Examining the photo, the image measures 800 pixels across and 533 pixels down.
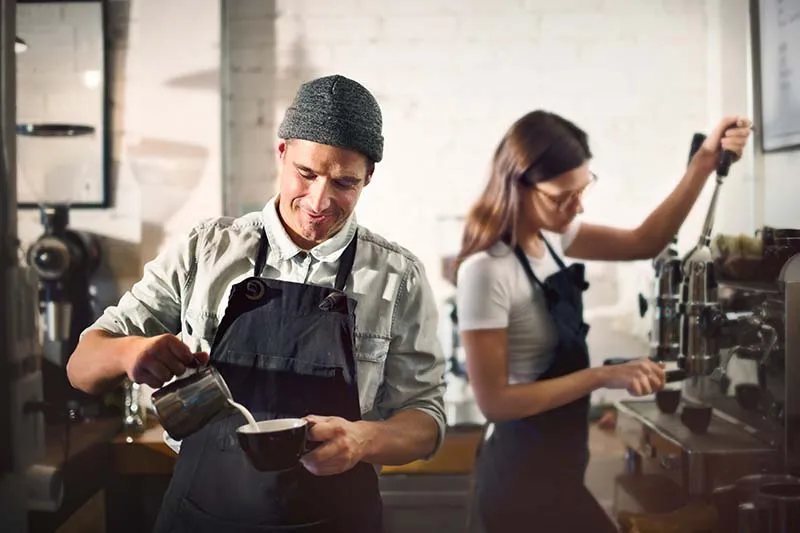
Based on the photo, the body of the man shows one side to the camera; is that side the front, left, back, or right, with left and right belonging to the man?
front

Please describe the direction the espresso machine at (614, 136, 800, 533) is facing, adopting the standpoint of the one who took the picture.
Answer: facing the viewer and to the left of the viewer

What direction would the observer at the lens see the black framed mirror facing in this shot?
facing the viewer

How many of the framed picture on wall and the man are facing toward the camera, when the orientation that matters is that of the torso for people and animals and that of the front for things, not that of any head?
2

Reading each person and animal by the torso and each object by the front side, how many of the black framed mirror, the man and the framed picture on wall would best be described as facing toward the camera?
3

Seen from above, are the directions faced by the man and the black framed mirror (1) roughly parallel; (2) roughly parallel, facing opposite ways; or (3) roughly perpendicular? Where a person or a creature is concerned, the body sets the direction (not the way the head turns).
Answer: roughly parallel

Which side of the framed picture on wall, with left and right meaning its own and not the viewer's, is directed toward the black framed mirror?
right
